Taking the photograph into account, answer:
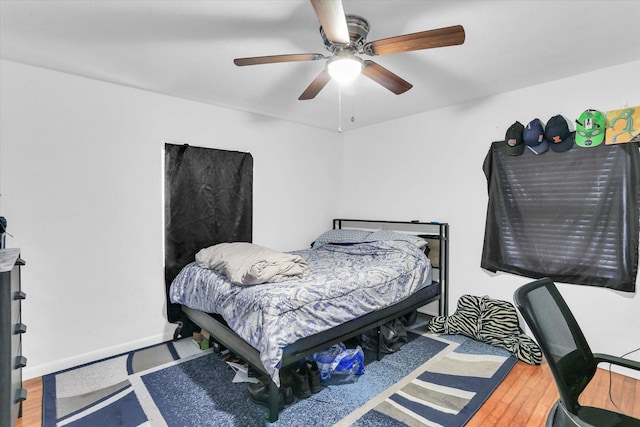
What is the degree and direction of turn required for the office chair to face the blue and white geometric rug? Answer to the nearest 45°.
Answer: approximately 135° to its right

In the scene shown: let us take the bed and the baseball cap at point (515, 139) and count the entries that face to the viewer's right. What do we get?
0

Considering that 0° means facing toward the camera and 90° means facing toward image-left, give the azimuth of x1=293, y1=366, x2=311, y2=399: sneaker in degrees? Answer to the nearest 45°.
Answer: approximately 315°

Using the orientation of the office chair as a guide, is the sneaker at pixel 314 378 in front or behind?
behind

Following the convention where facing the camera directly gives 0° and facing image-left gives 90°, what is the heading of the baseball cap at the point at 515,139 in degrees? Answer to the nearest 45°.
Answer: approximately 45°

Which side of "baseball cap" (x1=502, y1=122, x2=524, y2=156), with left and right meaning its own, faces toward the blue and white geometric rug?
front

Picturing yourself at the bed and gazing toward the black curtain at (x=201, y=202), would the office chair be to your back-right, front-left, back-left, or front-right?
back-left

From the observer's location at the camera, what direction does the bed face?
facing the viewer and to the left of the viewer

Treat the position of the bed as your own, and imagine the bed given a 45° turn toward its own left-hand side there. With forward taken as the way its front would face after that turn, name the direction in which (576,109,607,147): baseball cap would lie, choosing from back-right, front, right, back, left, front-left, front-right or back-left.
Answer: left

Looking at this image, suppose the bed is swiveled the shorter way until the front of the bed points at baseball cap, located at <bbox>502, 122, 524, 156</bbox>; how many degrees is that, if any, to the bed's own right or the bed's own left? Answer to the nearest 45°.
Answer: approximately 135° to the bed's own left

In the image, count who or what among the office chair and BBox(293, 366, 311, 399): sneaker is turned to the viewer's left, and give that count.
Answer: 0

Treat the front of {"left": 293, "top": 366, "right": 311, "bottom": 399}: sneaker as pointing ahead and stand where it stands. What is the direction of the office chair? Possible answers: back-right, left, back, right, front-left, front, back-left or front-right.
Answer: front

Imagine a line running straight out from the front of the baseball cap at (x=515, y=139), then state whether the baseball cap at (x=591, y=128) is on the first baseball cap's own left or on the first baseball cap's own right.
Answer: on the first baseball cap's own left
